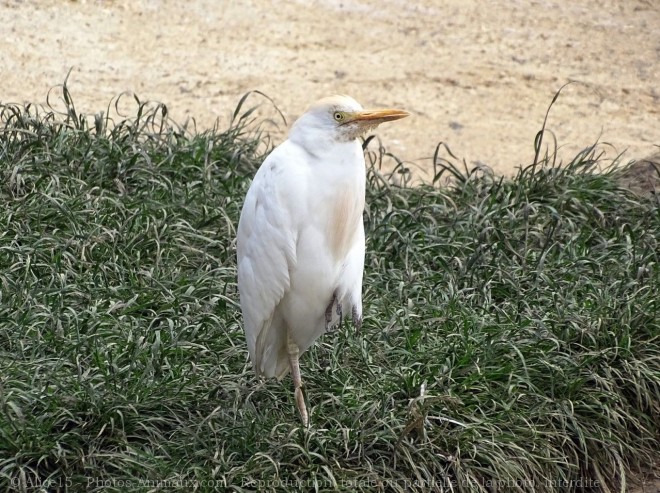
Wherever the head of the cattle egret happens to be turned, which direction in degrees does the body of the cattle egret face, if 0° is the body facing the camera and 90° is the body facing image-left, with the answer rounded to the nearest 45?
approximately 315°
